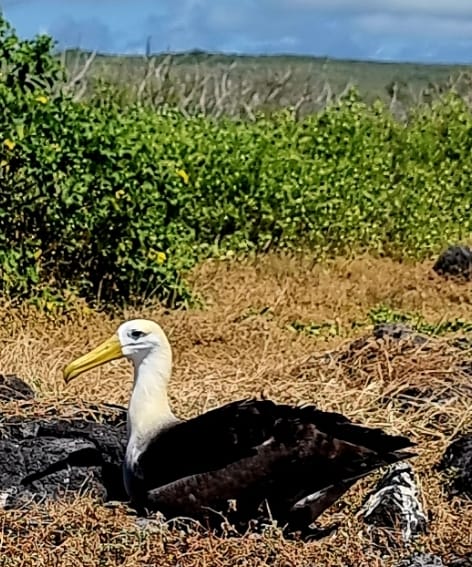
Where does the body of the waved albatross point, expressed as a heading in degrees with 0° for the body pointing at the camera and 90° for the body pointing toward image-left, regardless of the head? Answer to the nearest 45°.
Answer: approximately 90°

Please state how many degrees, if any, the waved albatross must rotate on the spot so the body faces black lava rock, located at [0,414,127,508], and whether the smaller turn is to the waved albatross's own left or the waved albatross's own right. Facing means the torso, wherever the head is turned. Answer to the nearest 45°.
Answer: approximately 45° to the waved albatross's own right

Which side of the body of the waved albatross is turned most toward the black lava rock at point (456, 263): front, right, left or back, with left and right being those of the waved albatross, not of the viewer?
right

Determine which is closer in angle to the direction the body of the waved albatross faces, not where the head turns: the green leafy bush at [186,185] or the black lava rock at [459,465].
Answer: the green leafy bush

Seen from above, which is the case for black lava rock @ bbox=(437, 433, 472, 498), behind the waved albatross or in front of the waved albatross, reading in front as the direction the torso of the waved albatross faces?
behind

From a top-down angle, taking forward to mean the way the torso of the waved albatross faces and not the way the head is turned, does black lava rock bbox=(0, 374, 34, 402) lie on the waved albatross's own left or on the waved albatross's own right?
on the waved albatross's own right

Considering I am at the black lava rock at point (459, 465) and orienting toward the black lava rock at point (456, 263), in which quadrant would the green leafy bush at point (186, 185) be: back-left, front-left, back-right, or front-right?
front-left
